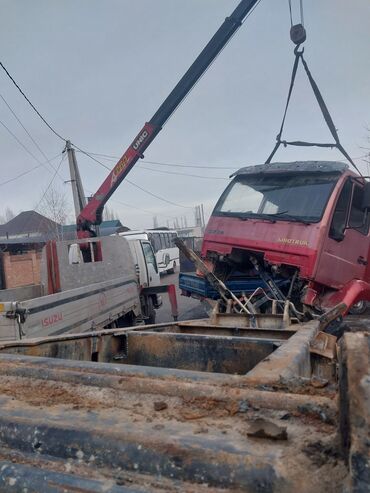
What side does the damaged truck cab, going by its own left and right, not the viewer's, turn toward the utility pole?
right

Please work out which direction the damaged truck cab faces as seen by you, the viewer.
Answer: facing the viewer and to the left of the viewer

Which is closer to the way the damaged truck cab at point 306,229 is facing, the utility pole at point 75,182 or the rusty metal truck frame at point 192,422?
the rusty metal truck frame

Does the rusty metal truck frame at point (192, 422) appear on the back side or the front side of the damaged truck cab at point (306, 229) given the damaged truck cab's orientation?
on the front side
